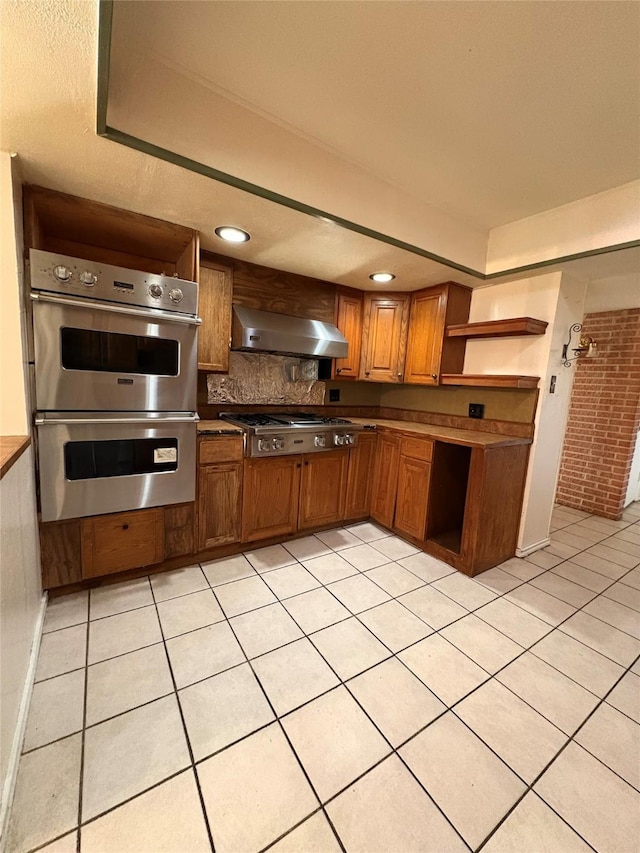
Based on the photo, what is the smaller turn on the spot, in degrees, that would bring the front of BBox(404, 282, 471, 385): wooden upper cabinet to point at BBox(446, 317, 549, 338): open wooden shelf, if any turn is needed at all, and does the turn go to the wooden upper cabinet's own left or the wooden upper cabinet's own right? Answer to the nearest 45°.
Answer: approximately 90° to the wooden upper cabinet's own left

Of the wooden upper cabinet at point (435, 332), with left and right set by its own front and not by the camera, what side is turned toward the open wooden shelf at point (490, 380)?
left

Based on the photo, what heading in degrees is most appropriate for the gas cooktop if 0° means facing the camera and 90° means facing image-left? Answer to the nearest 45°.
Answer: approximately 315°

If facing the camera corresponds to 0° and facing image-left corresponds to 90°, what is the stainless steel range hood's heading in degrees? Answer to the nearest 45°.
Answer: approximately 315°

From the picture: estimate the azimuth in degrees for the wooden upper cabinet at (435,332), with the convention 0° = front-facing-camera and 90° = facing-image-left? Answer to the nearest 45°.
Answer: approximately 45°

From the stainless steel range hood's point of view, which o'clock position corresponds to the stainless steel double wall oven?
The stainless steel double wall oven is roughly at 3 o'clock from the stainless steel range hood.

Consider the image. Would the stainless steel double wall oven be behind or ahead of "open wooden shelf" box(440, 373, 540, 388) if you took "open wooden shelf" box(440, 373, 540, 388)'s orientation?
ahead
